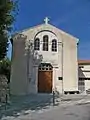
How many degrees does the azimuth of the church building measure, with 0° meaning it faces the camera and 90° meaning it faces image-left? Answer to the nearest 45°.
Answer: approximately 0°

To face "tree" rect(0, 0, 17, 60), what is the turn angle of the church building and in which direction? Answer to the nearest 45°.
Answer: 0° — it already faces it

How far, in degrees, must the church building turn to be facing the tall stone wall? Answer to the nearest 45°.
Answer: approximately 45° to its right
